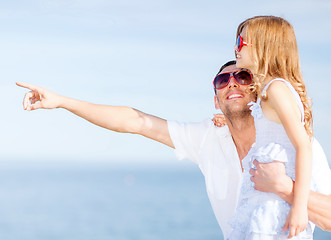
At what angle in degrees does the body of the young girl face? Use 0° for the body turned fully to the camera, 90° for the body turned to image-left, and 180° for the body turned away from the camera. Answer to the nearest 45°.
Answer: approximately 90°

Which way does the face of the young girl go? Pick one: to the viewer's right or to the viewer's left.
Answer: to the viewer's left

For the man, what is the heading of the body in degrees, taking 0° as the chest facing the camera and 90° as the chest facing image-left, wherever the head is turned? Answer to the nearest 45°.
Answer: approximately 0°
